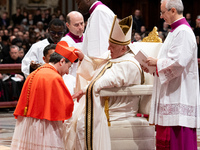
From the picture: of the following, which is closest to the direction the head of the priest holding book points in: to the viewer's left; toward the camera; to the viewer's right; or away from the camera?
to the viewer's left

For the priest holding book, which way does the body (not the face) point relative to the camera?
to the viewer's left

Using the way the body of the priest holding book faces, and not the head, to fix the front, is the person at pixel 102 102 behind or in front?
in front
